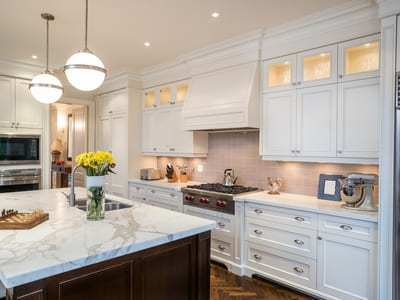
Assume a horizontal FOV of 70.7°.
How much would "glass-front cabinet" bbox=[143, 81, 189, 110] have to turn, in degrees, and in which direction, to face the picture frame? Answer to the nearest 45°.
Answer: approximately 90° to its left

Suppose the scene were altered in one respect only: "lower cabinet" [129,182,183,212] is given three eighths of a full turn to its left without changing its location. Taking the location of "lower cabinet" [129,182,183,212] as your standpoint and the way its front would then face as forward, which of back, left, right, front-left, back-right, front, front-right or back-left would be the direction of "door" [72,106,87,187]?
back-left

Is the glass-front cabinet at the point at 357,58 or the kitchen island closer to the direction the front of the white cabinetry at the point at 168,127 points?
the kitchen island

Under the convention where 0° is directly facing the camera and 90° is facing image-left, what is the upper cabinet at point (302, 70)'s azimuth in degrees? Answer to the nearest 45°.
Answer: approximately 45°

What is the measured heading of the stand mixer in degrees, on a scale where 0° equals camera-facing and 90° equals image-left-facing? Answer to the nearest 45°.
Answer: approximately 90°

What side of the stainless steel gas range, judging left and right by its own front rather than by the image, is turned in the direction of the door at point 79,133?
right

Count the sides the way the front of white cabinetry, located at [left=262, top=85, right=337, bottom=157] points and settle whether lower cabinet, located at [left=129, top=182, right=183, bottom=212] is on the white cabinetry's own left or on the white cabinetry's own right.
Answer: on the white cabinetry's own right

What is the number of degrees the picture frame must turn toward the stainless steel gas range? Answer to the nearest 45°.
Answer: approximately 90° to its right

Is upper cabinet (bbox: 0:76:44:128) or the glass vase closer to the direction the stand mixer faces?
the upper cabinet
